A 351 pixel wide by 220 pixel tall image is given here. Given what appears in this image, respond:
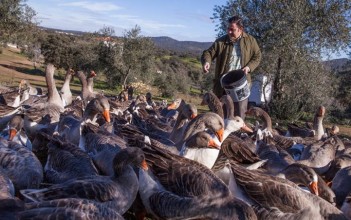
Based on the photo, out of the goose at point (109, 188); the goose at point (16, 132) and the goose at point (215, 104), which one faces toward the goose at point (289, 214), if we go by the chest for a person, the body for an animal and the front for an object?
the goose at point (109, 188)

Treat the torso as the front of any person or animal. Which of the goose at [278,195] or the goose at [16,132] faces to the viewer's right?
the goose at [278,195]

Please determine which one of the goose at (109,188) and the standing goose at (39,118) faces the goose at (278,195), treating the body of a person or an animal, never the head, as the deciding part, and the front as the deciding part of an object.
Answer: the goose at (109,188)

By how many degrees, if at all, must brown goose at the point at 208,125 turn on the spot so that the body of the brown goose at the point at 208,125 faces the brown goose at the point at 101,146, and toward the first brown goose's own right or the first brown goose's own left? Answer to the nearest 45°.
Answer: approximately 180°

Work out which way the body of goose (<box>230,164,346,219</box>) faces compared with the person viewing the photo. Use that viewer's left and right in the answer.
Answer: facing to the right of the viewer

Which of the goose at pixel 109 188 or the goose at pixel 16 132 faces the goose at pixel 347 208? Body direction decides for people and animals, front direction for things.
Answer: the goose at pixel 109 188

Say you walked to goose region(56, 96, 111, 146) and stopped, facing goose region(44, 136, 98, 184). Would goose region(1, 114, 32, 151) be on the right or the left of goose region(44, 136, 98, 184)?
right
